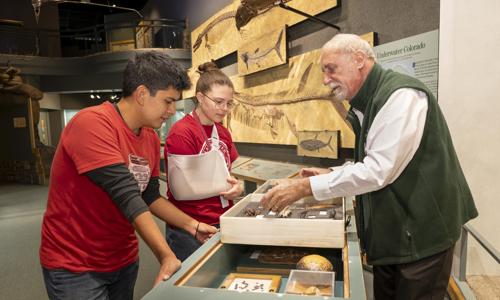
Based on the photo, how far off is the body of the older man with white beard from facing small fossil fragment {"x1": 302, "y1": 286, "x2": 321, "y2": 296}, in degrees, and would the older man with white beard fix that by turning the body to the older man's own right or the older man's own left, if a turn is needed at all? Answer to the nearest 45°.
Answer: approximately 45° to the older man's own left

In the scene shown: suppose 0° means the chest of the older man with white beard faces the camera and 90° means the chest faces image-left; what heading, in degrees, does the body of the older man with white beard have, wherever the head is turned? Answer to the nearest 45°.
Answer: approximately 90°

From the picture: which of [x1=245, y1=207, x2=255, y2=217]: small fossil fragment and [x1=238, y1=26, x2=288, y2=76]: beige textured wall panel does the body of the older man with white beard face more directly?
the small fossil fragment
